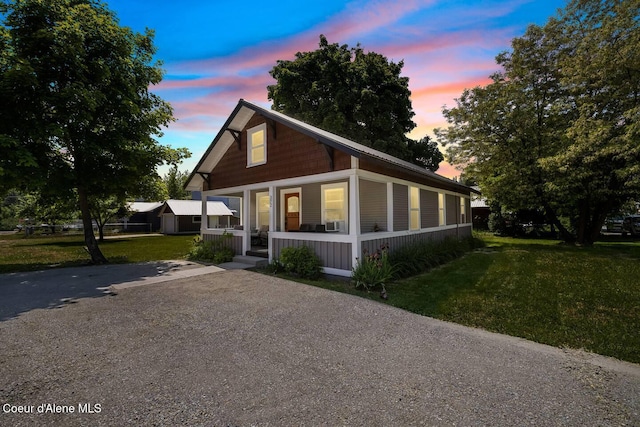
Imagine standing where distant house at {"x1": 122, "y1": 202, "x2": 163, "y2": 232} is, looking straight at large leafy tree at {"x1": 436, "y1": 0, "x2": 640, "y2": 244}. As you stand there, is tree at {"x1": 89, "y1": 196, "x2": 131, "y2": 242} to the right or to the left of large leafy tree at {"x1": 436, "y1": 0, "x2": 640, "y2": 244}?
right

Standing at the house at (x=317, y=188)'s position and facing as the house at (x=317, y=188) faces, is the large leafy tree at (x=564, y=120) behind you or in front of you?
behind

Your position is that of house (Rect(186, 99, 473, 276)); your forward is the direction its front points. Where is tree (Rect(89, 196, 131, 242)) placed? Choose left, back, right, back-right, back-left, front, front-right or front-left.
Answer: right

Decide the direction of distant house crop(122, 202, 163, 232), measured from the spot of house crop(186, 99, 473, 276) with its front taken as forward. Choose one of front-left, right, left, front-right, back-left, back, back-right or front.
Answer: right

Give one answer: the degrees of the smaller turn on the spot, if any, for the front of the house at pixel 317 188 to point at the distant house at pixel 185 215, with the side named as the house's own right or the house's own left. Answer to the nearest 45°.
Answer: approximately 90° to the house's own right

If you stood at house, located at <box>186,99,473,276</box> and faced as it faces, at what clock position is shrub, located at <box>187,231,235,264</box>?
The shrub is roughly at 2 o'clock from the house.

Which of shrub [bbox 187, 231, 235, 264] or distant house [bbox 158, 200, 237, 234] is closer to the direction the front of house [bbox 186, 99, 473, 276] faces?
the shrub

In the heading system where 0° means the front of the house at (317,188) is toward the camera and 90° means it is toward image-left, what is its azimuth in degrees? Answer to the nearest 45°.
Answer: approximately 45°

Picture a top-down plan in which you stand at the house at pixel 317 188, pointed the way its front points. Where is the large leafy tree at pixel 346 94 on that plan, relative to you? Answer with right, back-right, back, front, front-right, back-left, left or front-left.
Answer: back-right

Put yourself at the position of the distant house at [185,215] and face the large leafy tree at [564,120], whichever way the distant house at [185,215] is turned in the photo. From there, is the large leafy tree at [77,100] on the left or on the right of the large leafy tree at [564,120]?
right

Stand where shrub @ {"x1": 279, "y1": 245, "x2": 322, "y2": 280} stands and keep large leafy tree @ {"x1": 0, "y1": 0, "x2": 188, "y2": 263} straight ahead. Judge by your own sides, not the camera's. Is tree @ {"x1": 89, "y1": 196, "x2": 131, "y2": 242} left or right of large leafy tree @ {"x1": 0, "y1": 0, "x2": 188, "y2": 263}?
right
